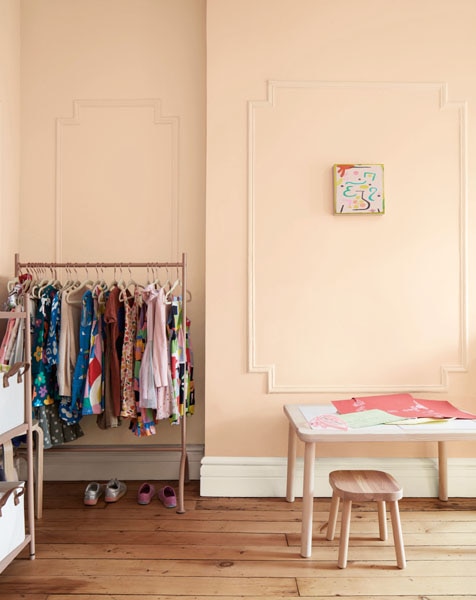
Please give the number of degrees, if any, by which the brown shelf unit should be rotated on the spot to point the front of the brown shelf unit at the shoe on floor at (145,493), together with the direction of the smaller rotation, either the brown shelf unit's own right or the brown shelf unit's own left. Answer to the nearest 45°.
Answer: approximately 45° to the brown shelf unit's own left

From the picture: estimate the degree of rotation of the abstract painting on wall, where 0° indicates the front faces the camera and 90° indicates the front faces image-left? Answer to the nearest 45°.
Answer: approximately 0°

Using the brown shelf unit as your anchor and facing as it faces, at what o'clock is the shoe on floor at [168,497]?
The shoe on floor is roughly at 11 o'clock from the brown shelf unit.

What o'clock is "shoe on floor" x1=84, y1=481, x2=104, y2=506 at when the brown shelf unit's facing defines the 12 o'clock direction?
The shoe on floor is roughly at 10 o'clock from the brown shelf unit.

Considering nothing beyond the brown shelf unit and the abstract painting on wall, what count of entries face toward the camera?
1

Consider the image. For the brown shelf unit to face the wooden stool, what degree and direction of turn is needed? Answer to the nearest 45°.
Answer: approximately 45° to its right

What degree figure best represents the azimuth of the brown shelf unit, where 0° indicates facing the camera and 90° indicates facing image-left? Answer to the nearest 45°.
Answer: approximately 270°

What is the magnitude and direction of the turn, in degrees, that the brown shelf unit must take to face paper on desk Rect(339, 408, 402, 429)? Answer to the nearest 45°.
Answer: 0° — it already faces it
